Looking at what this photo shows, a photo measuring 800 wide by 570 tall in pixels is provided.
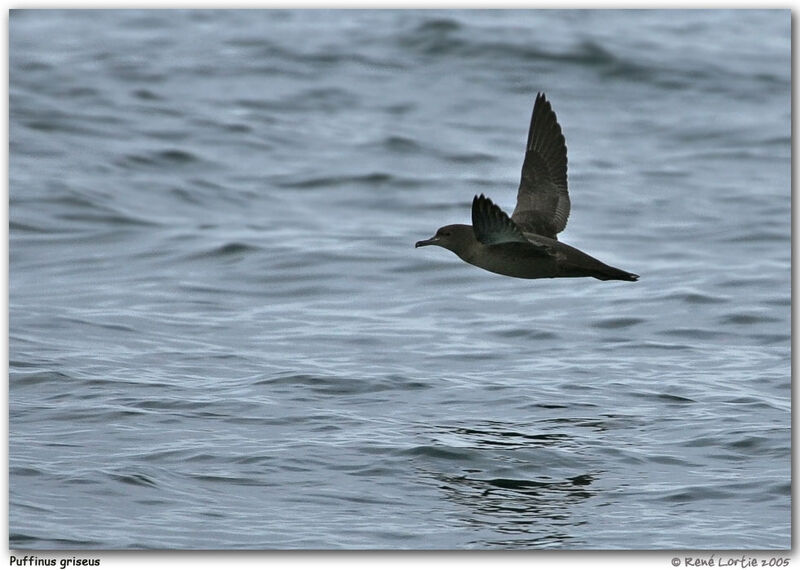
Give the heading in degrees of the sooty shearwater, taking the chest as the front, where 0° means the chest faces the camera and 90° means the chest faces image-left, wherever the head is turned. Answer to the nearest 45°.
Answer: approximately 90°
